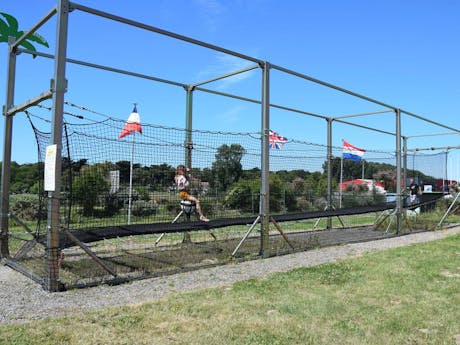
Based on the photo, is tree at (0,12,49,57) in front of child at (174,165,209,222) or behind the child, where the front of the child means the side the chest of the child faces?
behind

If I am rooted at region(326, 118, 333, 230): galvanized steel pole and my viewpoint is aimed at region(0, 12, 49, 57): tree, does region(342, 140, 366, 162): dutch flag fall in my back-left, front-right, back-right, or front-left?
back-right

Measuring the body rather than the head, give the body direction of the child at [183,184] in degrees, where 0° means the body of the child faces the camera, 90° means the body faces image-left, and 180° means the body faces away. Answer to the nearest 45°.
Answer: approximately 270°
